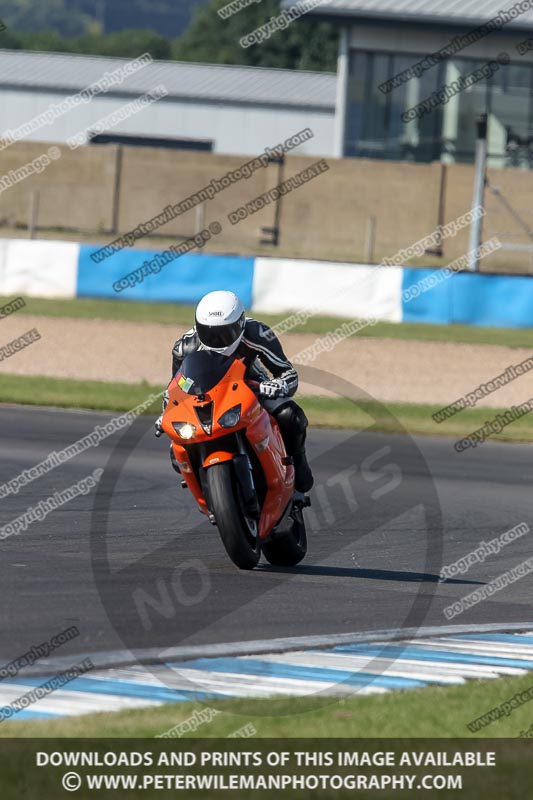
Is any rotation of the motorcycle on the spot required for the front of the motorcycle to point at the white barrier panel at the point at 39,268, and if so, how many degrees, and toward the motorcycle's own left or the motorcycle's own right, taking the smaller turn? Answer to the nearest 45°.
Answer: approximately 180°

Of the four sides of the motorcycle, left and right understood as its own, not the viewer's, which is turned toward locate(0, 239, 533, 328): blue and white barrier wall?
back

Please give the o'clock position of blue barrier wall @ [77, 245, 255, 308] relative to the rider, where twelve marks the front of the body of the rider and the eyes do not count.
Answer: The blue barrier wall is roughly at 6 o'clock from the rider.

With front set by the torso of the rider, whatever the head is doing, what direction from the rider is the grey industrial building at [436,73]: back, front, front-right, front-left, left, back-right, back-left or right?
back

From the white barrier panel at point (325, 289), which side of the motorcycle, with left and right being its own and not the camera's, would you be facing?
back

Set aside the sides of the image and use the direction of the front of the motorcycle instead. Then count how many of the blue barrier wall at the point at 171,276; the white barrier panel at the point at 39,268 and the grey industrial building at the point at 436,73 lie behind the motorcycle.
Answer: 3

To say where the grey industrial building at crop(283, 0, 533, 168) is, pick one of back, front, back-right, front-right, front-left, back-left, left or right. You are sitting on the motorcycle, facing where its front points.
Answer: back

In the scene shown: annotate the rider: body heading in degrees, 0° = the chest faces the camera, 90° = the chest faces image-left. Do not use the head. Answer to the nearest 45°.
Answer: approximately 0°

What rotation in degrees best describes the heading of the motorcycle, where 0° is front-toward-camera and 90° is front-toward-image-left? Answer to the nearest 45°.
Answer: approximately 0°
